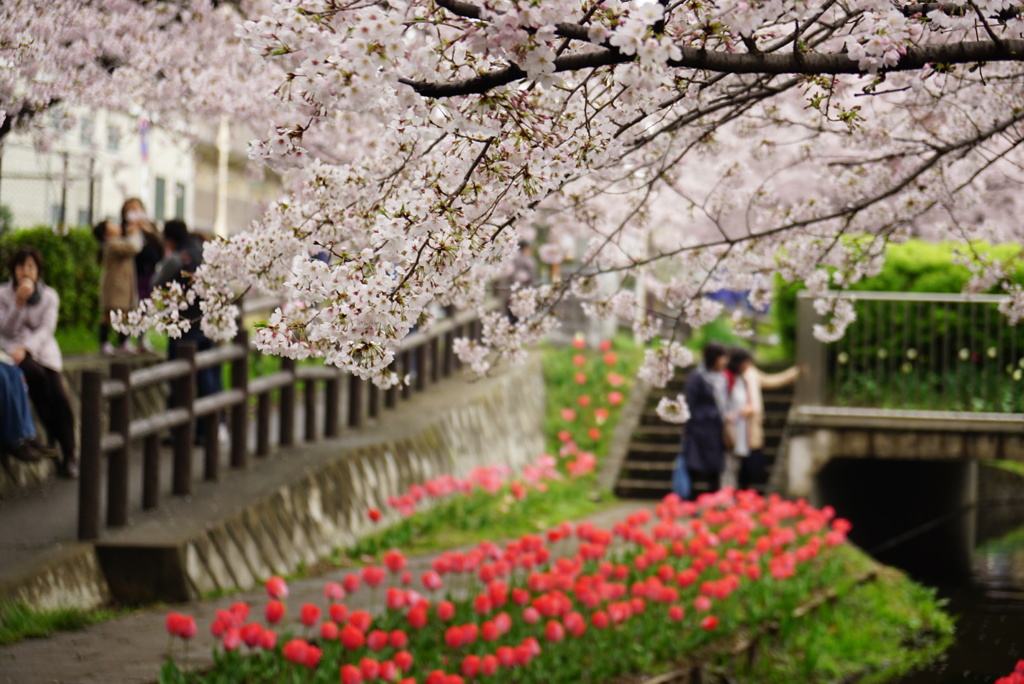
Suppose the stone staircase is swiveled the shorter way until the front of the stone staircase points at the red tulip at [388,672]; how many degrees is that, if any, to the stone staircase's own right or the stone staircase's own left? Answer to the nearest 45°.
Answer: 0° — it already faces it

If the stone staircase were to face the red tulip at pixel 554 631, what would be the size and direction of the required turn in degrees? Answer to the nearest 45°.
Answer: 0° — it already faces it

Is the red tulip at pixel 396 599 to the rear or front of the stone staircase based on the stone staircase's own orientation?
to the front

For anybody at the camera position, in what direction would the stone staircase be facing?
facing the viewer

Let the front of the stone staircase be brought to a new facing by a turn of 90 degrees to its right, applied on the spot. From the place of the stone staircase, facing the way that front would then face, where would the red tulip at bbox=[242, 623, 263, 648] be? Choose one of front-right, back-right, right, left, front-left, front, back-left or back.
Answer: left

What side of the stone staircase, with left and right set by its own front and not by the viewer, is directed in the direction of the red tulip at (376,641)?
front

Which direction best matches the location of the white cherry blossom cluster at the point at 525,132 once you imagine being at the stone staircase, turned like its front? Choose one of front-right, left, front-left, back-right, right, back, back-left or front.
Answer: front

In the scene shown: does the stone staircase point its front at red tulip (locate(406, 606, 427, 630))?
yes

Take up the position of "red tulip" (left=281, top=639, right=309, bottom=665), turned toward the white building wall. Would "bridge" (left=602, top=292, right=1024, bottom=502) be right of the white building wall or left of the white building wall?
right

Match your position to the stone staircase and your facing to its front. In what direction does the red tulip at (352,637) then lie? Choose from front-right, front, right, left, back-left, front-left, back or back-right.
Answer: front

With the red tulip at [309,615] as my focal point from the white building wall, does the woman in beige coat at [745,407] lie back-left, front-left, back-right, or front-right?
front-left

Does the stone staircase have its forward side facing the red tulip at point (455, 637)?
yes

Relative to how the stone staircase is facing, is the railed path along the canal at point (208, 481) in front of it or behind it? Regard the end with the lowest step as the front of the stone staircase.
in front

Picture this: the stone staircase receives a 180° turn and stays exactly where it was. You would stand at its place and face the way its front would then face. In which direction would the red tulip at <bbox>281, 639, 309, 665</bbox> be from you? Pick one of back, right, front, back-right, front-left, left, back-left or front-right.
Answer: back
